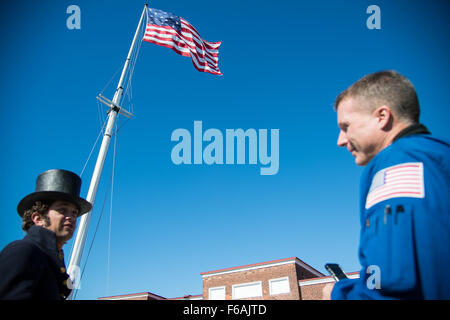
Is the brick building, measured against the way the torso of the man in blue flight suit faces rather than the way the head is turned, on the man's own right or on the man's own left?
on the man's own right

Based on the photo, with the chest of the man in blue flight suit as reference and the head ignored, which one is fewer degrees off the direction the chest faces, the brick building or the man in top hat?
the man in top hat

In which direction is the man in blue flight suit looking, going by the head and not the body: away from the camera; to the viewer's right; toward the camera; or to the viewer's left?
to the viewer's left

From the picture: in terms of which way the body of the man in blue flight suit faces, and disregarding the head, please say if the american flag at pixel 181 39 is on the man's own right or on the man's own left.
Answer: on the man's own right

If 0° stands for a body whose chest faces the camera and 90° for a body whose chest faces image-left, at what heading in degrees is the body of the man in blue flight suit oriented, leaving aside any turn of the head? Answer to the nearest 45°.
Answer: approximately 90°
